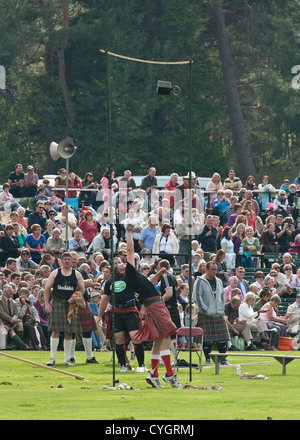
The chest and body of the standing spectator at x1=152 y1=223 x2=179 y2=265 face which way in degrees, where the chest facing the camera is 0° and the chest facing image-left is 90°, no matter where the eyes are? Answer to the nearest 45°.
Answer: approximately 0°

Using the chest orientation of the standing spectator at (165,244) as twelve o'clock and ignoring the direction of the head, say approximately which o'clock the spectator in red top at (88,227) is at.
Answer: The spectator in red top is roughly at 4 o'clock from the standing spectator.

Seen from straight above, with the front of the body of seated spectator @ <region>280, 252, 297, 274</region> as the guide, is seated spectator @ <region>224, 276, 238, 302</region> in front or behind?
in front

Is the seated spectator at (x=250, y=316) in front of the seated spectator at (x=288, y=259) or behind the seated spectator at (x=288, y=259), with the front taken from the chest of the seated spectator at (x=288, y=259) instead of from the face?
in front
